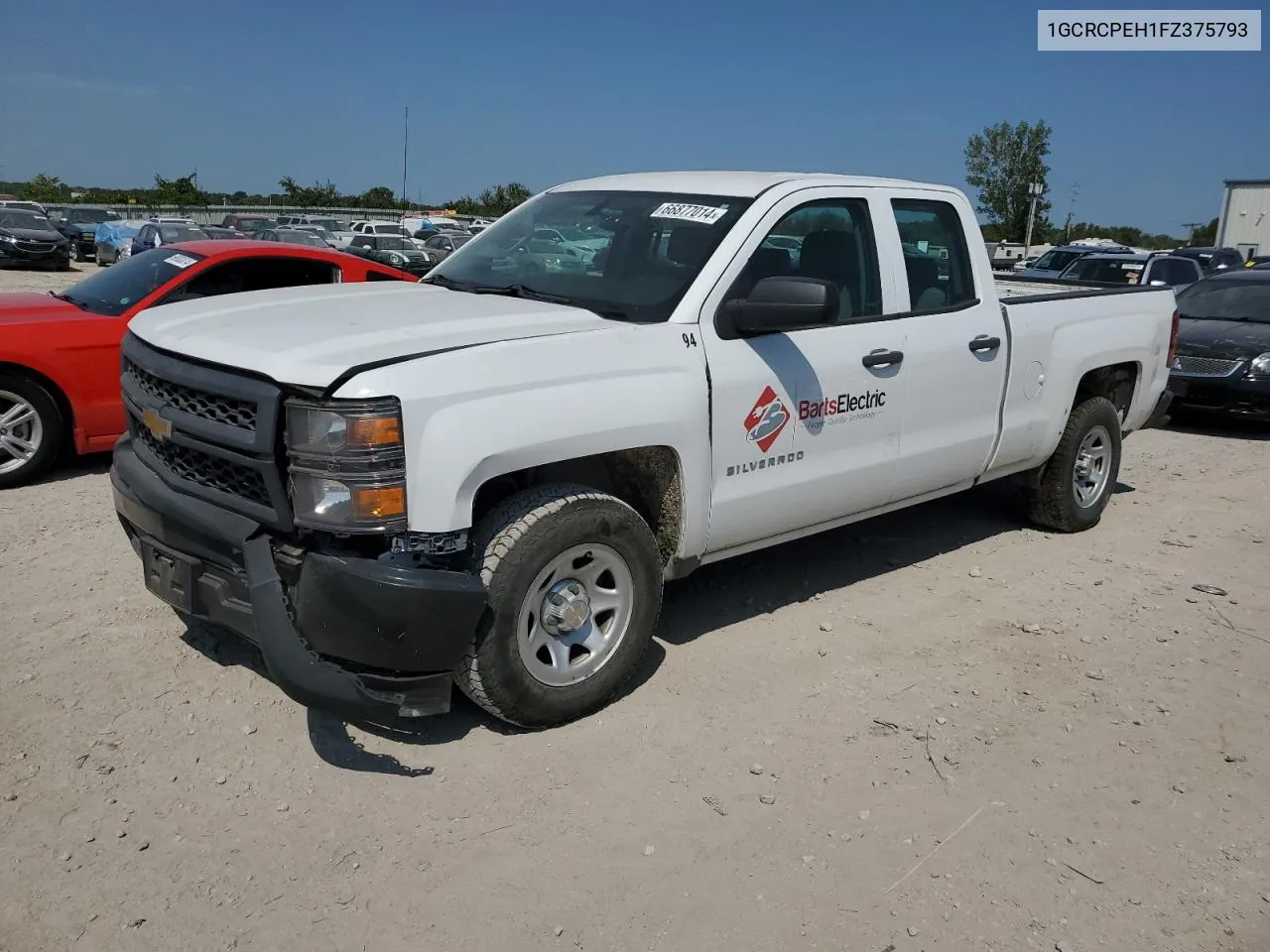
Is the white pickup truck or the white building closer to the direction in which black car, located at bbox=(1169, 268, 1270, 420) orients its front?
the white pickup truck

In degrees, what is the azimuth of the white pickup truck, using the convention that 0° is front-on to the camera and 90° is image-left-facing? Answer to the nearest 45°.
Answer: approximately 45°

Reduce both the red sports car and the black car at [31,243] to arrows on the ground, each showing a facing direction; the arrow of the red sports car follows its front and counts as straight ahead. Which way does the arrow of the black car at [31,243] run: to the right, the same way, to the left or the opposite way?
to the left

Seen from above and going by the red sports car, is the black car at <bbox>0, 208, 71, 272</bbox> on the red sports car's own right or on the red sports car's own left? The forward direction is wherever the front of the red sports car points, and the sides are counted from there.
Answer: on the red sports car's own right
